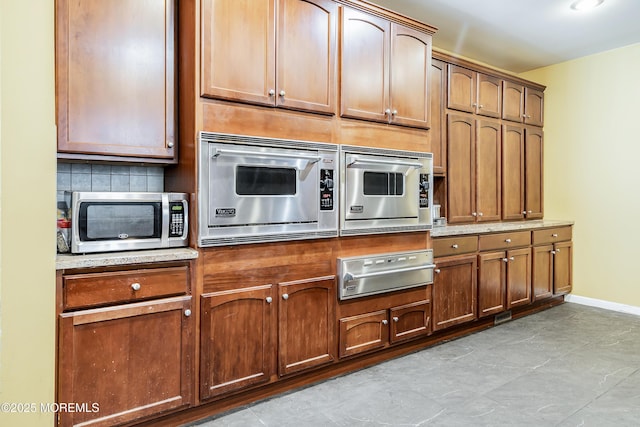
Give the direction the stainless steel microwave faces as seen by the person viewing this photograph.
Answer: facing the viewer

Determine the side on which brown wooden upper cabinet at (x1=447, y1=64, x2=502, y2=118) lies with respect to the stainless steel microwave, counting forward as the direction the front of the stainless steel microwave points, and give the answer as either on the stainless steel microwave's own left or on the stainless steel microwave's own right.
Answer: on the stainless steel microwave's own left

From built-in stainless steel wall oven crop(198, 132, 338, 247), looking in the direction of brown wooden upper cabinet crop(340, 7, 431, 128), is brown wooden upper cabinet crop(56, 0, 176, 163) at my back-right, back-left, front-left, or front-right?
back-left

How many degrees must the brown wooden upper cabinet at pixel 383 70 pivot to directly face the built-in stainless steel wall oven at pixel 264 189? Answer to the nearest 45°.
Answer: approximately 90° to its right

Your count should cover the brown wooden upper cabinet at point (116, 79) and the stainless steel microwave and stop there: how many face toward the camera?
2

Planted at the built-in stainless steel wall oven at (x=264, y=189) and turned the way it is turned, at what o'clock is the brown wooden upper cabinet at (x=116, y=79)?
The brown wooden upper cabinet is roughly at 4 o'clock from the built-in stainless steel wall oven.

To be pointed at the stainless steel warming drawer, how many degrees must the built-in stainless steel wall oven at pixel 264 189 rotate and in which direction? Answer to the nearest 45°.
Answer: approximately 90° to its left

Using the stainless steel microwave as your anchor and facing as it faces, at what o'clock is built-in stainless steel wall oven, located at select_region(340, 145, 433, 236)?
The built-in stainless steel wall oven is roughly at 9 o'clock from the stainless steel microwave.

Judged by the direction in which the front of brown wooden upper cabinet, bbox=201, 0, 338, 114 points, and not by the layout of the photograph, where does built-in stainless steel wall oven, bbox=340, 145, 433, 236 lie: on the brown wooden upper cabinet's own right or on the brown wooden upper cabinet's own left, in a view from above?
on the brown wooden upper cabinet's own left

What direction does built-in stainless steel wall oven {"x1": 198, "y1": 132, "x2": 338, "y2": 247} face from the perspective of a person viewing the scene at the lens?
facing the viewer and to the right of the viewer

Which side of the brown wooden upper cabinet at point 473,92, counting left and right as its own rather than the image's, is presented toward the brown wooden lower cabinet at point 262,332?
right

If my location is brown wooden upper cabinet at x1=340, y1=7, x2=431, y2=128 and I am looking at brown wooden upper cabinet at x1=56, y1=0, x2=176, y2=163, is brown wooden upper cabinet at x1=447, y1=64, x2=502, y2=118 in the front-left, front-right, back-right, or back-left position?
back-right
